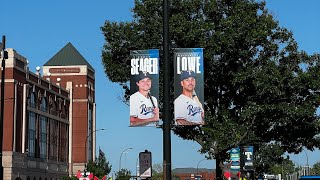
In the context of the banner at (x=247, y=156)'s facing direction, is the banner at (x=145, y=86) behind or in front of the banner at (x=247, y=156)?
in front

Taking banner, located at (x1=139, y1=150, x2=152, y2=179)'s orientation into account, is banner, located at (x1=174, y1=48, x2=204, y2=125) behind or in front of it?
in front

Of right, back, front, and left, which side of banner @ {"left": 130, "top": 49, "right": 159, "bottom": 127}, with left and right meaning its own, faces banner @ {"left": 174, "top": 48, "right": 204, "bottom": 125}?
left

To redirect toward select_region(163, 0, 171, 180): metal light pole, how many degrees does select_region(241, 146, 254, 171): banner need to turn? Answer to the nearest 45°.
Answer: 0° — it already faces it

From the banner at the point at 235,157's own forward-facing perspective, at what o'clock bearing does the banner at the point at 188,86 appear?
the banner at the point at 188,86 is roughly at 12 o'clock from the banner at the point at 235,157.

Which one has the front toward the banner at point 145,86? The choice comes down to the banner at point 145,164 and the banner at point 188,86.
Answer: the banner at point 145,164

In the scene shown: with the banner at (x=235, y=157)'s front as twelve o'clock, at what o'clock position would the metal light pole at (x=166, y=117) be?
The metal light pole is roughly at 12 o'clock from the banner.

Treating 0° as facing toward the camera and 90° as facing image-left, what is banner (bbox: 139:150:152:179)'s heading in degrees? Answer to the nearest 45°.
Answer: approximately 0°
